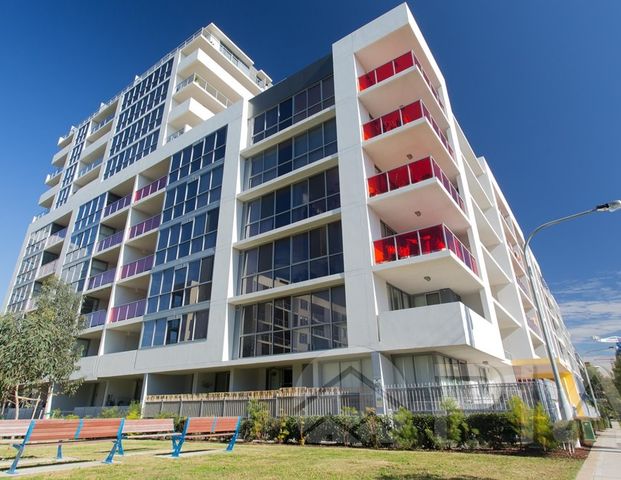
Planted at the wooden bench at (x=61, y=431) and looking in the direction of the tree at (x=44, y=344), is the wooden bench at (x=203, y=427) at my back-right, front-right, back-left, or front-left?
front-right
